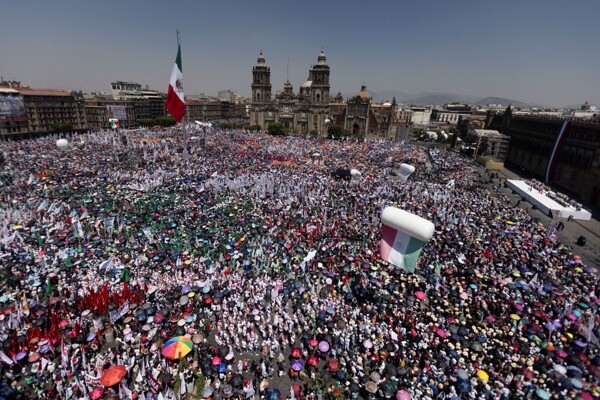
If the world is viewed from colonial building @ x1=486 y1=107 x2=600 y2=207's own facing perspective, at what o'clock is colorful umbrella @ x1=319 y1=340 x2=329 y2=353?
The colorful umbrella is roughly at 11 o'clock from the colonial building.

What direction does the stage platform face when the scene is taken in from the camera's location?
facing the viewer and to the left of the viewer

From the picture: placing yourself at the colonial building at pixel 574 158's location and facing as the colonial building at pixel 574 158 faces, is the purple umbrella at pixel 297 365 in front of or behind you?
in front

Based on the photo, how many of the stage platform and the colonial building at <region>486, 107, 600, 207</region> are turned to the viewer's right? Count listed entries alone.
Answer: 0

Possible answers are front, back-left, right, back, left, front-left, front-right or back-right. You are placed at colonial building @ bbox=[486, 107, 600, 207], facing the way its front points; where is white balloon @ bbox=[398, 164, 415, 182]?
front

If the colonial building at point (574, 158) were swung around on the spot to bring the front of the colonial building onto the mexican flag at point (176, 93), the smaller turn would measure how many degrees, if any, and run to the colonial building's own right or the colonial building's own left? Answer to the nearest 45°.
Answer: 0° — it already faces it

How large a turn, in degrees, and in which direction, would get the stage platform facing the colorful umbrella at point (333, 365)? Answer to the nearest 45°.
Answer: approximately 45° to its left

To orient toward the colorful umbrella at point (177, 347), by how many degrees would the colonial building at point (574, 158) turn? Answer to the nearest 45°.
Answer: approximately 45° to its left

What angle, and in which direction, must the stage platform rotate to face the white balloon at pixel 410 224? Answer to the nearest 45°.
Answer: approximately 45° to its left

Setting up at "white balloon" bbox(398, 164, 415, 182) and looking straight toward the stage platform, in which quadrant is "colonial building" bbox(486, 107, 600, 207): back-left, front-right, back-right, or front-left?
front-left

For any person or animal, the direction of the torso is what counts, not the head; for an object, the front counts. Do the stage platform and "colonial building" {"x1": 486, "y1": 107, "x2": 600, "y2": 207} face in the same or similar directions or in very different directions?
same or similar directions

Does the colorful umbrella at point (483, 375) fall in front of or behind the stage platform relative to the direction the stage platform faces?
in front

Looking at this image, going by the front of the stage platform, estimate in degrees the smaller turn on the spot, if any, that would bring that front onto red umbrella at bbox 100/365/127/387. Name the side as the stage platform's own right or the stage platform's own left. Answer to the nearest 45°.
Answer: approximately 45° to the stage platform's own left

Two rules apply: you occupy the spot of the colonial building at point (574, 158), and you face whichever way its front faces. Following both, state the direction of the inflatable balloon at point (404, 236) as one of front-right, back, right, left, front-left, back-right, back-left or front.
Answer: front-left
